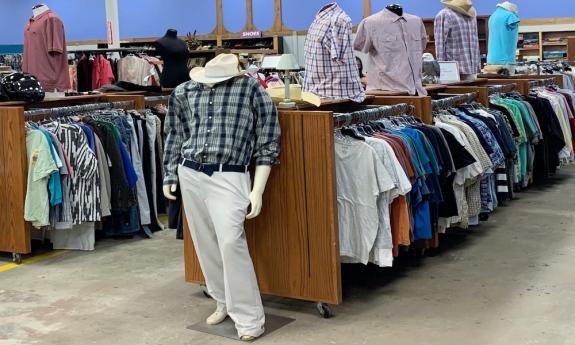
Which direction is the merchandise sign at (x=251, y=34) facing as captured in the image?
toward the camera

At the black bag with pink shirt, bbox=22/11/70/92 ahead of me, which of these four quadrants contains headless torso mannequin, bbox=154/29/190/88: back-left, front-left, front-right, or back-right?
front-right

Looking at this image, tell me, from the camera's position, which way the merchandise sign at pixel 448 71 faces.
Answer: facing the viewer

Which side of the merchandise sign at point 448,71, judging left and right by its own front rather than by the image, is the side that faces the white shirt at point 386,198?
front

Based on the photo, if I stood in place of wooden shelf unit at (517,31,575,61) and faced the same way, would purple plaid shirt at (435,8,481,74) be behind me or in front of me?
in front

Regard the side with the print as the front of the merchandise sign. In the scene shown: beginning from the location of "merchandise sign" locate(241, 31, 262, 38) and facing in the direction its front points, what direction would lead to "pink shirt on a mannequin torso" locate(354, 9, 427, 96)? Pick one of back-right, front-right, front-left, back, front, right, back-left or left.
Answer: front

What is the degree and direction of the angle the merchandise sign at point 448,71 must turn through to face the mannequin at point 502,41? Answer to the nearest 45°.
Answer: approximately 180°

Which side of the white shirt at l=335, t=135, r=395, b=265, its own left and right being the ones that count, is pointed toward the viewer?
front

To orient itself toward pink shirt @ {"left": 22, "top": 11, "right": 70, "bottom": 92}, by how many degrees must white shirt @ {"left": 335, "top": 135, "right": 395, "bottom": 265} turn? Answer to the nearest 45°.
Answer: approximately 135° to its right

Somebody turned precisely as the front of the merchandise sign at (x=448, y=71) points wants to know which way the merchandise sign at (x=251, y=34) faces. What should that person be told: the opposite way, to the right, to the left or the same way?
the same way

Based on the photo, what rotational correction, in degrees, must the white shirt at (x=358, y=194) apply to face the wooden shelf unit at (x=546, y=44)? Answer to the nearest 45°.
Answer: approximately 180°

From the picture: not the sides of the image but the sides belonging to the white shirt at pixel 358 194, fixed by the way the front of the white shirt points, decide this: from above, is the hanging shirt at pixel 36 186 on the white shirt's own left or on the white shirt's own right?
on the white shirt's own right

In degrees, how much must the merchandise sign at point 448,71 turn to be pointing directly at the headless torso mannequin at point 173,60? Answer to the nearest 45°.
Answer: approximately 90° to its right

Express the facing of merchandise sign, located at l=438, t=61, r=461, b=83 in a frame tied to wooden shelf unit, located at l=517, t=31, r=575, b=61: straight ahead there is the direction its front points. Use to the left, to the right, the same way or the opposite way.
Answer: the same way
